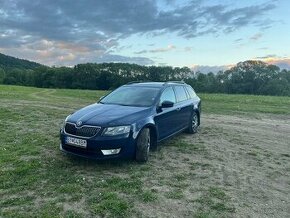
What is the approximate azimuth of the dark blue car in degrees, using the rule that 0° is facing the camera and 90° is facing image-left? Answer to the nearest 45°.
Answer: approximately 45°
